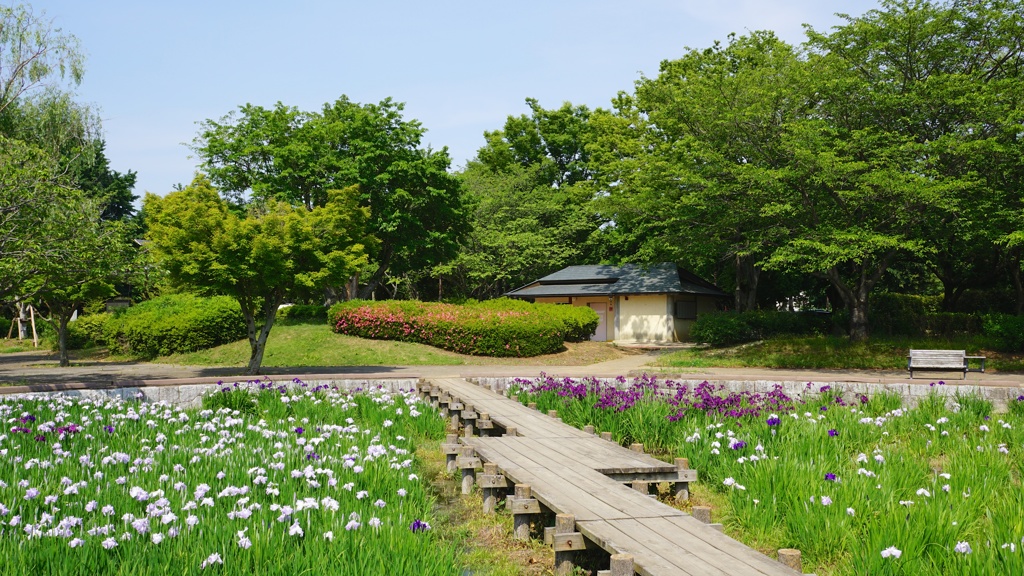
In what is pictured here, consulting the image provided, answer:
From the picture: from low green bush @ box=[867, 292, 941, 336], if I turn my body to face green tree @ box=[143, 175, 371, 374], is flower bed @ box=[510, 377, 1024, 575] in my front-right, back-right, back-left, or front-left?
front-left

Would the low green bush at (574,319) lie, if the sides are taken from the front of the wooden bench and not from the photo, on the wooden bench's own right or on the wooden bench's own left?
on the wooden bench's own right

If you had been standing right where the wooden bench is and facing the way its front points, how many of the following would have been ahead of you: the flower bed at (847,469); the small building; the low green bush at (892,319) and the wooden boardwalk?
2

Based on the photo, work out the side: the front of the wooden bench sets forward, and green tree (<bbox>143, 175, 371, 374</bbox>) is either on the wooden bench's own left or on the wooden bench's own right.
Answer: on the wooden bench's own right

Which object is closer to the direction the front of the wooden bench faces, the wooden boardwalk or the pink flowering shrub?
the wooden boardwalk

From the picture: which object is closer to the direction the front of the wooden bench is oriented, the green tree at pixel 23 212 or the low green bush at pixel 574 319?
the green tree

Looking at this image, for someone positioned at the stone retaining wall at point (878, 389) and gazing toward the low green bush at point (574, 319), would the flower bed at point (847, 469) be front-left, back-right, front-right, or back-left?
back-left

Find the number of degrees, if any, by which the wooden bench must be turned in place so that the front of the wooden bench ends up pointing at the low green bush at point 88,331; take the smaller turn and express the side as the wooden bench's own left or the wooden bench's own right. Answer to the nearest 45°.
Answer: approximately 90° to the wooden bench's own right

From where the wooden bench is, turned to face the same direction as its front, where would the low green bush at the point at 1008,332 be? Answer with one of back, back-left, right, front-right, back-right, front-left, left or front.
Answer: back

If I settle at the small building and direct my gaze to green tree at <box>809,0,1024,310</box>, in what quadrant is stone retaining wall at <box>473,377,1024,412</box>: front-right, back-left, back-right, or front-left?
front-right

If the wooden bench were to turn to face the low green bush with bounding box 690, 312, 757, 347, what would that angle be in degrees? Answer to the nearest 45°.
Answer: approximately 135° to its right

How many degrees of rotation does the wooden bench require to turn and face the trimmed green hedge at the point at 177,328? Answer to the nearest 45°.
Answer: approximately 90° to its right

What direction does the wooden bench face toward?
toward the camera

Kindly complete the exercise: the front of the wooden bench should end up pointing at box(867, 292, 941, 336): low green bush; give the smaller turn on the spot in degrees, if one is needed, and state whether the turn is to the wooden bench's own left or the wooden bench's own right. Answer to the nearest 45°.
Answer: approximately 180°

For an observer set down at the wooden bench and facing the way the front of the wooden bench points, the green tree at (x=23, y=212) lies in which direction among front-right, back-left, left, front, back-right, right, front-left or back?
front-right

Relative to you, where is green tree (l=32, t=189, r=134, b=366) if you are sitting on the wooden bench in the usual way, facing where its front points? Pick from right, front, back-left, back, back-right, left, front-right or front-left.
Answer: front-right

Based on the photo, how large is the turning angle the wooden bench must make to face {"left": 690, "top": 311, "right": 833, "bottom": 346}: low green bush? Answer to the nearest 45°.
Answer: approximately 135° to its right

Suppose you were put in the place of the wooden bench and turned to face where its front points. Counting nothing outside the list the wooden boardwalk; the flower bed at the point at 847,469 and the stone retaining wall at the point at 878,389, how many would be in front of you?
3

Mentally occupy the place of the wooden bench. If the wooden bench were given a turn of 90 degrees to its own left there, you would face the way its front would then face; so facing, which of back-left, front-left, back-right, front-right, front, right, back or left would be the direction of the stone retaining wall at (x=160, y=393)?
back-right
